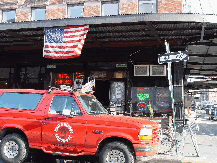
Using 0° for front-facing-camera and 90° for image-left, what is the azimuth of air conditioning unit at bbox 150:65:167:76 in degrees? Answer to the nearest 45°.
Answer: approximately 0°

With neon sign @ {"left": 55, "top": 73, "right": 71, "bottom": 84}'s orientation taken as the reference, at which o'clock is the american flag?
The american flag is roughly at 12 o'clock from the neon sign.

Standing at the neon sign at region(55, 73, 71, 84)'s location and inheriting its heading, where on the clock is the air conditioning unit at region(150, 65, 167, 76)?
The air conditioning unit is roughly at 10 o'clock from the neon sign.

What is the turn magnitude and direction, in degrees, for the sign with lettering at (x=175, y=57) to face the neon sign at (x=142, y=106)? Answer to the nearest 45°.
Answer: approximately 180°

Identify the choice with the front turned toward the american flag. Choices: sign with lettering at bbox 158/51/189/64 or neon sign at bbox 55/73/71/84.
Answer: the neon sign

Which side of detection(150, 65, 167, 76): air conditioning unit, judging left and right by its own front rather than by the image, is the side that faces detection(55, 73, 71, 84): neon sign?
right
